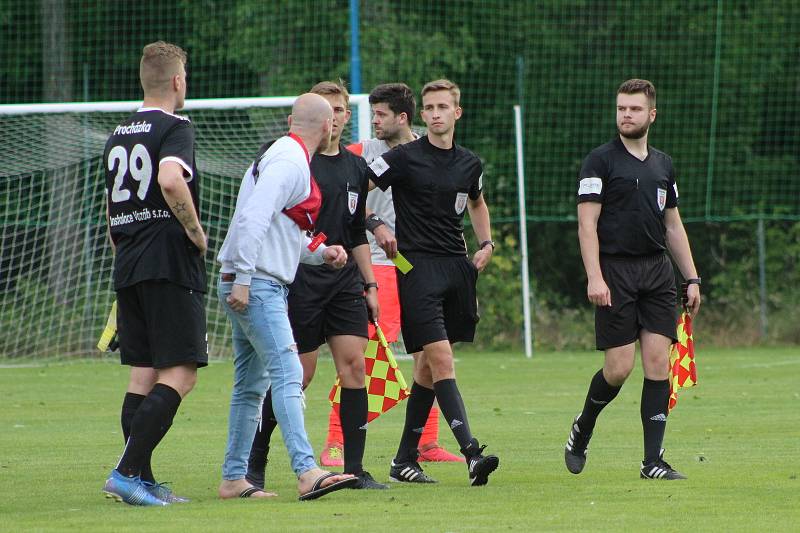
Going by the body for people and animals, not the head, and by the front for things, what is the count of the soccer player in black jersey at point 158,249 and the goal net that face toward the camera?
1

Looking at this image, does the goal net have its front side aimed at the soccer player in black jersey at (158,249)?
yes

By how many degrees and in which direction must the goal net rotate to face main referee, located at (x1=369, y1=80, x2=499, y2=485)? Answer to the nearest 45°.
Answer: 0° — it already faces them

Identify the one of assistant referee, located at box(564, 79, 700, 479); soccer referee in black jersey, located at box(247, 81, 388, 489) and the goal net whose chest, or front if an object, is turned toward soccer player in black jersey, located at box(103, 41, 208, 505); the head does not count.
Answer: the goal net

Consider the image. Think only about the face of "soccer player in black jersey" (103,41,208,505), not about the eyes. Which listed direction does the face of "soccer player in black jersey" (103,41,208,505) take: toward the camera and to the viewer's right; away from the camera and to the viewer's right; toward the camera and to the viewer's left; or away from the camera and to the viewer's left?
away from the camera and to the viewer's right

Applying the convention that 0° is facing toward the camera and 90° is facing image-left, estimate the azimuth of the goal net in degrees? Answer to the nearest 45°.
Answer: approximately 0°

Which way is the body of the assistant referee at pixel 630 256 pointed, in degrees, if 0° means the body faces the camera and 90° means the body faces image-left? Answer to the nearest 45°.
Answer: approximately 315°

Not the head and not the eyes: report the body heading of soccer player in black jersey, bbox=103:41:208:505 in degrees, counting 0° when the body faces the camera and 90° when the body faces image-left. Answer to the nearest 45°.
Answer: approximately 225°

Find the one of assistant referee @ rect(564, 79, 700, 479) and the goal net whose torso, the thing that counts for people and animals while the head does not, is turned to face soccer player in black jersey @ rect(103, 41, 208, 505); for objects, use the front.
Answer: the goal net
